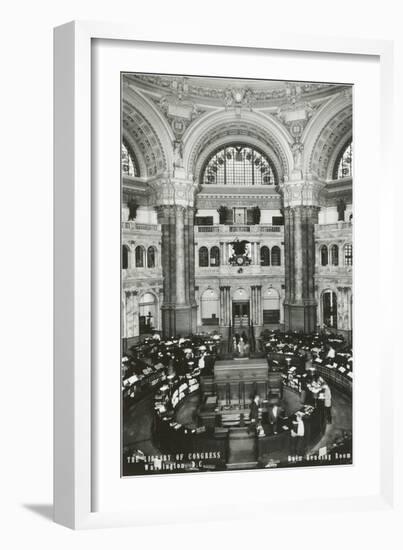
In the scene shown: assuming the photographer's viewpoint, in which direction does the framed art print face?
facing the viewer and to the right of the viewer
